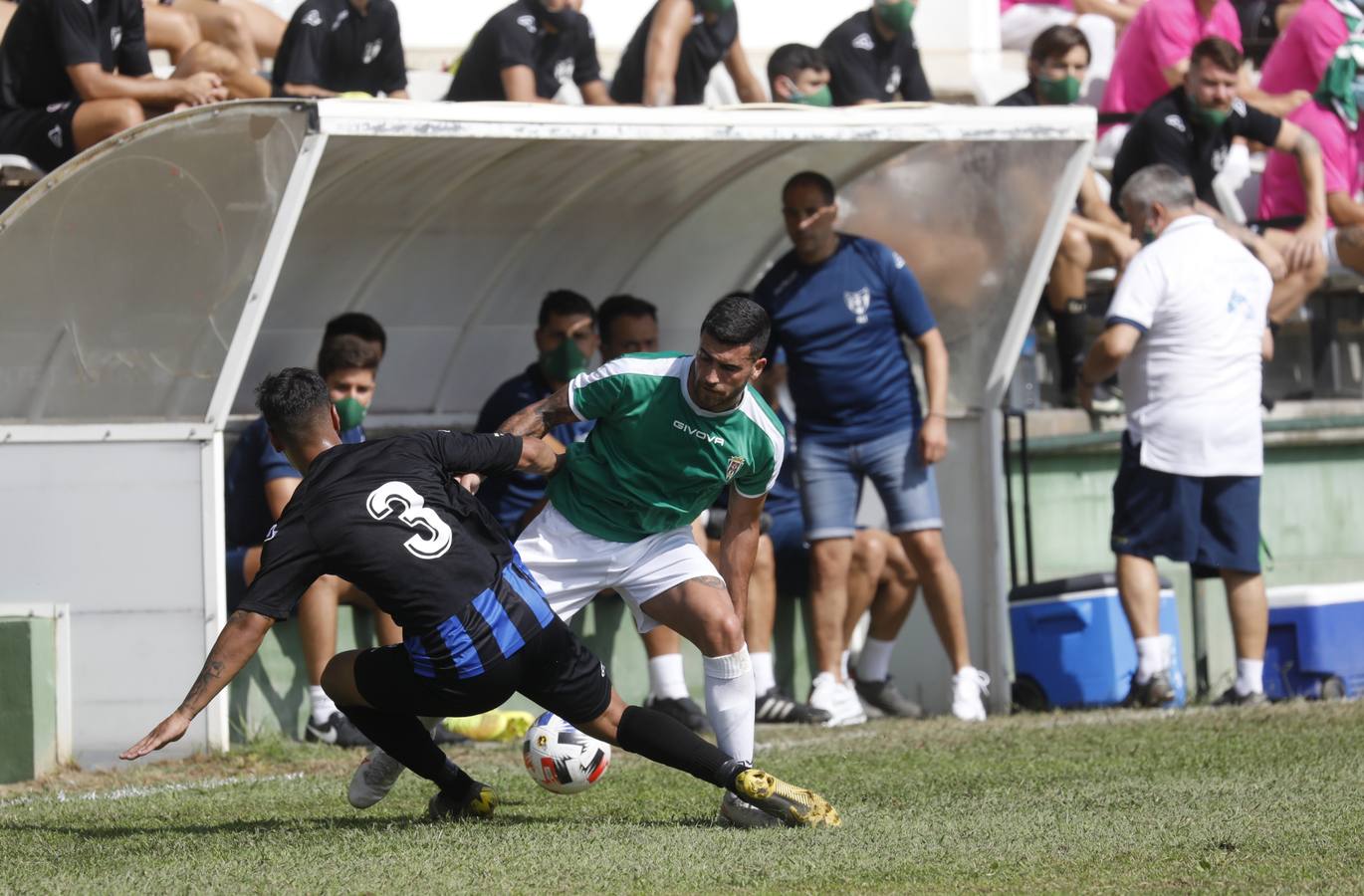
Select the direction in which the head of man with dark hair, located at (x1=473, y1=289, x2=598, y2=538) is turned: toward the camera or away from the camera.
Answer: toward the camera

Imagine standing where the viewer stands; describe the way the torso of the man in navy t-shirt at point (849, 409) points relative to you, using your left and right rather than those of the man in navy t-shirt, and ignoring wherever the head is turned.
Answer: facing the viewer

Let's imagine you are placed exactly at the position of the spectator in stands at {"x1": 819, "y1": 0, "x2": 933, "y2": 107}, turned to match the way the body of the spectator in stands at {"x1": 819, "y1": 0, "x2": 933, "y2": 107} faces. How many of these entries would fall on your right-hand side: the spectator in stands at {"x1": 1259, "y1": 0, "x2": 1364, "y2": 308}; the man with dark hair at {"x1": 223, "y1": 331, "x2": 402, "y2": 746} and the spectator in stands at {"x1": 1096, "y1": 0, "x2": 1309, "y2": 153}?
1

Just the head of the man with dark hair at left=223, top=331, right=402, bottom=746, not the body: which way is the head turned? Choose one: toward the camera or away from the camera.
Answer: toward the camera

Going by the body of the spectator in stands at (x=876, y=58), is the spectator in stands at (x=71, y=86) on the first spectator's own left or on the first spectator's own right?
on the first spectator's own right

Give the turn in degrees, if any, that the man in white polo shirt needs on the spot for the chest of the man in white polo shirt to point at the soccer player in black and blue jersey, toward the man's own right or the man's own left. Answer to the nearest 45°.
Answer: approximately 90° to the man's own left

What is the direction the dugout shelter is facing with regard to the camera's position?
facing the viewer and to the right of the viewer

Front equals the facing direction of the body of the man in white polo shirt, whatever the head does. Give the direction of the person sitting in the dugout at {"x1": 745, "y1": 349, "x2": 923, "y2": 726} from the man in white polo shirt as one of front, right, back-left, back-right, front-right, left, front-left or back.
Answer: front-left

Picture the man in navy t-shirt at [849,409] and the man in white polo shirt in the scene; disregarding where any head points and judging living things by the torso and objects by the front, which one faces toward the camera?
the man in navy t-shirt

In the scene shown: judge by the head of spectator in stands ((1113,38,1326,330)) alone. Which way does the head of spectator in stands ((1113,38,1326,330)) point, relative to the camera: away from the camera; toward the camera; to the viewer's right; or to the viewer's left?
toward the camera

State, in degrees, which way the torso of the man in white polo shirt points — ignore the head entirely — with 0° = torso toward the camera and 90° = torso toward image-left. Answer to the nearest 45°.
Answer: approximately 135°

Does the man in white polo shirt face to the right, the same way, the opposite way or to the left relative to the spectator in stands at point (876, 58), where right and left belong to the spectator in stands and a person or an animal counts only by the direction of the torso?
the opposite way

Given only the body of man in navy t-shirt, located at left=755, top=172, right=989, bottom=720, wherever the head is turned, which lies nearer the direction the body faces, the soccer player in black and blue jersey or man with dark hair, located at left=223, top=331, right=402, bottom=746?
the soccer player in black and blue jersey

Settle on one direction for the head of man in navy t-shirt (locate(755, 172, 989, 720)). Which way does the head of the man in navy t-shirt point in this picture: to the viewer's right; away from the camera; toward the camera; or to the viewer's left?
toward the camera
